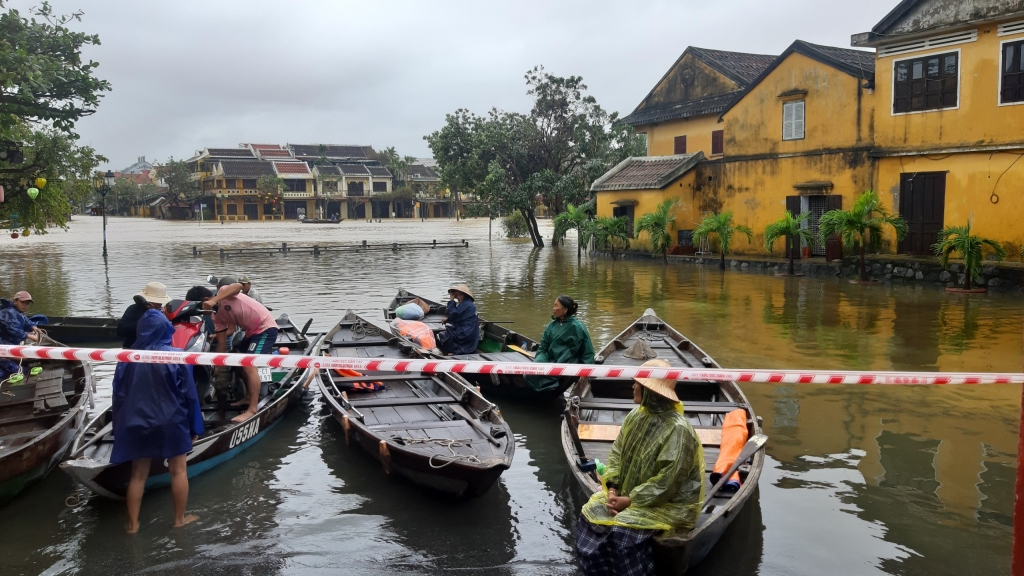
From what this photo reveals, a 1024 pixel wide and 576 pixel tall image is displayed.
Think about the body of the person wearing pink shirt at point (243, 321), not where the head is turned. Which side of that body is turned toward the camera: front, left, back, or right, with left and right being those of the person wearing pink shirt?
left

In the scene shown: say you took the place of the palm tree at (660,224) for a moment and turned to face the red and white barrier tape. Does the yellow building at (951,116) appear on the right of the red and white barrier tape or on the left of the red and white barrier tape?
left

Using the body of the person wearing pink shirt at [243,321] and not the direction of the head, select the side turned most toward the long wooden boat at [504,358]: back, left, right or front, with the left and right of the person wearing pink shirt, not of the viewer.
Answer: back

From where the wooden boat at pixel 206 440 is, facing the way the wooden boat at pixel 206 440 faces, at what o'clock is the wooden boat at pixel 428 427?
the wooden boat at pixel 428 427 is roughly at 8 o'clock from the wooden boat at pixel 206 440.

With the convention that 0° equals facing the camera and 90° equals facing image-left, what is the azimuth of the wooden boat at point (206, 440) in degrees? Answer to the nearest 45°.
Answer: approximately 45°

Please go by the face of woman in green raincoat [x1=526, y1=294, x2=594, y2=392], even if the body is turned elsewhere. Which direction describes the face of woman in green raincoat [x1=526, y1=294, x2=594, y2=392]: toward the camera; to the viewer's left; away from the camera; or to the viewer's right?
to the viewer's left

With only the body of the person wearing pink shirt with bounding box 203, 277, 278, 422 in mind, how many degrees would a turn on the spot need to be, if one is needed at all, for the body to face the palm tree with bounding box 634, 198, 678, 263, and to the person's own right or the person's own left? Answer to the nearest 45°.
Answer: approximately 135° to the person's own right

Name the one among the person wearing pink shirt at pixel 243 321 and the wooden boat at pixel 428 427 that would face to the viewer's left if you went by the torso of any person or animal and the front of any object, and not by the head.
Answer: the person wearing pink shirt

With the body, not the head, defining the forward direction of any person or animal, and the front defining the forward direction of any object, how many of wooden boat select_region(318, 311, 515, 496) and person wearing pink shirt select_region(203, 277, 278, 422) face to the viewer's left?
1
